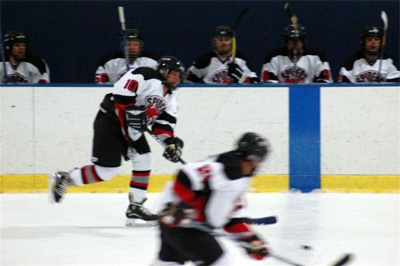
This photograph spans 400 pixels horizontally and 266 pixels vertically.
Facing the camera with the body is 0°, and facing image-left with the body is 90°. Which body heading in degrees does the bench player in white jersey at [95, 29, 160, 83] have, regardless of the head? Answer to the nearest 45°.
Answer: approximately 0°

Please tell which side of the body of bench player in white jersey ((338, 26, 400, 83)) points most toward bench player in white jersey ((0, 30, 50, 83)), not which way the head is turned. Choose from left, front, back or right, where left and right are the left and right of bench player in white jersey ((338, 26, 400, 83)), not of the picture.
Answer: right

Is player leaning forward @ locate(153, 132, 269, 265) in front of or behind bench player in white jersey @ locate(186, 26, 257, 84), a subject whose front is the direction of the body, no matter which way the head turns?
in front

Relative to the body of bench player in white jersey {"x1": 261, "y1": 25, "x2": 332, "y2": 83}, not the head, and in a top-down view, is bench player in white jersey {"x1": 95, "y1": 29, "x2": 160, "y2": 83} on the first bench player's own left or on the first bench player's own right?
on the first bench player's own right

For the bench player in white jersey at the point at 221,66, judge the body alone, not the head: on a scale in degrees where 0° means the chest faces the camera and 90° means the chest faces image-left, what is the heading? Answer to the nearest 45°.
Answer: approximately 0°

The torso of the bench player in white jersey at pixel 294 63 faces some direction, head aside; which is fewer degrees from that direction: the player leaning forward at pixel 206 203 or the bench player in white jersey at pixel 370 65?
the player leaning forward

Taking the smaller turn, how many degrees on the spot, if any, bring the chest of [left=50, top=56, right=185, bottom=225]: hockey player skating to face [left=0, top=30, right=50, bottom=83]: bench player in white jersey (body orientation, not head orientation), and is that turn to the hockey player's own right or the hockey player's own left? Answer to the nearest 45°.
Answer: approximately 180°

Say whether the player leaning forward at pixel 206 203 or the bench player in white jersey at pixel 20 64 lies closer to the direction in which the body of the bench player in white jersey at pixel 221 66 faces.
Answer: the player leaning forward

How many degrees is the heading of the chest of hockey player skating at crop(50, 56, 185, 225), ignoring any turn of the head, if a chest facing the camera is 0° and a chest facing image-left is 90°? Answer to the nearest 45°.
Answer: approximately 315°
